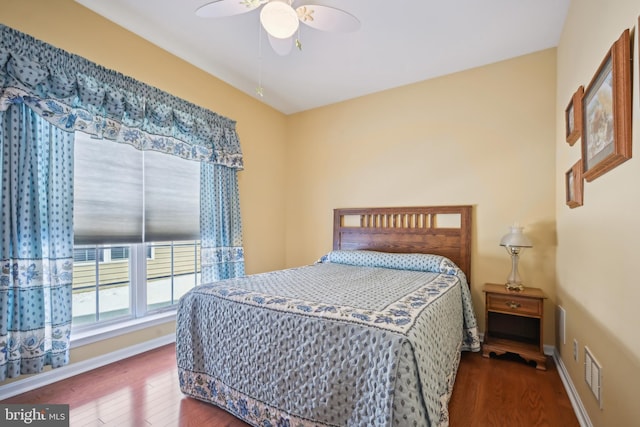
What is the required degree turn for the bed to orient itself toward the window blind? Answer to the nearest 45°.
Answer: approximately 90° to its right

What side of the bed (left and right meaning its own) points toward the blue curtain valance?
right

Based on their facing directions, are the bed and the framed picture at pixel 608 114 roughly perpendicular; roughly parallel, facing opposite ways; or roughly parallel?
roughly perpendicular

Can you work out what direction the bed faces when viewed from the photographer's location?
facing the viewer and to the left of the viewer

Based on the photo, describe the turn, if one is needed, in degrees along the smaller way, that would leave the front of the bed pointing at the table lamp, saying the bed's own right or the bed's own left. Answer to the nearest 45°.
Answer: approximately 180°

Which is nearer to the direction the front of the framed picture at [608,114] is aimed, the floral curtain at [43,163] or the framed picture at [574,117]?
the floral curtain

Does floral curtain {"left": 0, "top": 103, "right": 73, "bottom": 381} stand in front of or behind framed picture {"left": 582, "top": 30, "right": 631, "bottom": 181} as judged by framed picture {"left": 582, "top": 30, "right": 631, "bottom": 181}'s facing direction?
in front

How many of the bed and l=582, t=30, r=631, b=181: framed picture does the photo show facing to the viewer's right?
0

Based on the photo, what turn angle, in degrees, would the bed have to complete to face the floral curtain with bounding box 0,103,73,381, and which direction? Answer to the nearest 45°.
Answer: approximately 45° to its right

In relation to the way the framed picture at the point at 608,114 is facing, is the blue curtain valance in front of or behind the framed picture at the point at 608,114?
in front

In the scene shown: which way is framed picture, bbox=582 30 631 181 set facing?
to the viewer's left

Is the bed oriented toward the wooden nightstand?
no

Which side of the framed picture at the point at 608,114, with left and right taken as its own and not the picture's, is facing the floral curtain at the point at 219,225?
front

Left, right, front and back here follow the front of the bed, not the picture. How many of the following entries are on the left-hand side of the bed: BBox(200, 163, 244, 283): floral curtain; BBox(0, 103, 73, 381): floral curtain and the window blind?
0

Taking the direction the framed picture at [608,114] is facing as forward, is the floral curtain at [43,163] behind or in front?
in front

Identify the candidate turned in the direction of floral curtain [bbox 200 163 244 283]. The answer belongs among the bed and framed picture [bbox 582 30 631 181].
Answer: the framed picture

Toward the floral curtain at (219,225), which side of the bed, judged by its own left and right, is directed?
right

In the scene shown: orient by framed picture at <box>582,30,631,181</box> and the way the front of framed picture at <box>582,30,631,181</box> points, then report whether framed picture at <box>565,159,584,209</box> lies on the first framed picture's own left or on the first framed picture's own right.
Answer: on the first framed picture's own right

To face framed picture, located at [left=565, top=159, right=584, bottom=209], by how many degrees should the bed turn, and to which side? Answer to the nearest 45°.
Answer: approximately 135° to its left

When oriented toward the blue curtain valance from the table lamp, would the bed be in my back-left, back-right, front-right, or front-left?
front-left
